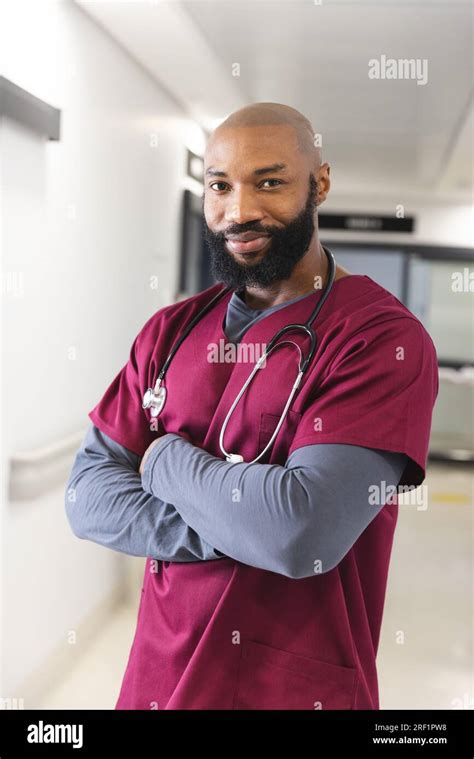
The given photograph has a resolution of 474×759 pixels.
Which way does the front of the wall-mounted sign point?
toward the camera

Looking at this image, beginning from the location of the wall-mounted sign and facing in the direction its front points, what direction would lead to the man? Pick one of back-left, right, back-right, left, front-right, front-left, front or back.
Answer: front

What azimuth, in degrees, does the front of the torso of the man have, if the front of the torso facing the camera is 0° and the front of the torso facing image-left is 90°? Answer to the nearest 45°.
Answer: approximately 45°

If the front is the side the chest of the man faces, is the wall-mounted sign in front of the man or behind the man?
behind

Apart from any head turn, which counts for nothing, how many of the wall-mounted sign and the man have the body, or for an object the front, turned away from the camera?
0
